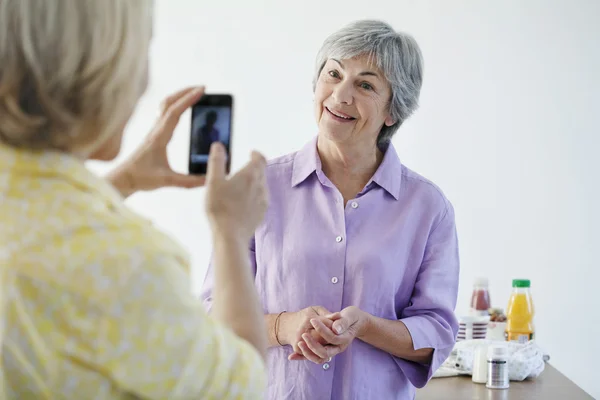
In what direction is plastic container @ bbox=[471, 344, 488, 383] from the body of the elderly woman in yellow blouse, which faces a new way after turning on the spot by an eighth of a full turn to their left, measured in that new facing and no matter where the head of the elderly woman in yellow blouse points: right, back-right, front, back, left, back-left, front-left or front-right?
front-right

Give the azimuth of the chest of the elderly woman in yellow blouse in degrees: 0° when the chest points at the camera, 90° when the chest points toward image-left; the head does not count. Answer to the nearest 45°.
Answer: approximately 225°

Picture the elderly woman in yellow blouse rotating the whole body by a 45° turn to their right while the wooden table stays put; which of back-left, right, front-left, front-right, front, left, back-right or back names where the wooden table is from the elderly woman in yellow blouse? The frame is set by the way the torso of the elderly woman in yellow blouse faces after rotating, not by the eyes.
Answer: front-left

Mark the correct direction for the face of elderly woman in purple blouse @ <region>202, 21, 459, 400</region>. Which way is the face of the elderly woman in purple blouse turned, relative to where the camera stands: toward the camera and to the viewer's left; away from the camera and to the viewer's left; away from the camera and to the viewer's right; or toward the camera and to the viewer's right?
toward the camera and to the viewer's left

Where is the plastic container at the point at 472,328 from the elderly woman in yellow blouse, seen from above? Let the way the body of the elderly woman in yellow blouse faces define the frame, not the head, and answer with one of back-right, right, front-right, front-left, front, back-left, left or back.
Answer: front

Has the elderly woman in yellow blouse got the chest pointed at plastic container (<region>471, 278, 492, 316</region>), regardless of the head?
yes

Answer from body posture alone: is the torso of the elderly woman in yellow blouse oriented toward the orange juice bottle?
yes

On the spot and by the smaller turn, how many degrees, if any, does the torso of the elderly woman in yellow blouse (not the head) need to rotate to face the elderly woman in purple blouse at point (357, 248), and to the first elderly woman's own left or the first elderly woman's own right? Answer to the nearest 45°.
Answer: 0° — they already face them

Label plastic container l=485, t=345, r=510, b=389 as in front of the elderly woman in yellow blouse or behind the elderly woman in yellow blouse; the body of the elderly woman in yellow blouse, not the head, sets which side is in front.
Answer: in front

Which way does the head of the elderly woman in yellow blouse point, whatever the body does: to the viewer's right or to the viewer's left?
to the viewer's right
